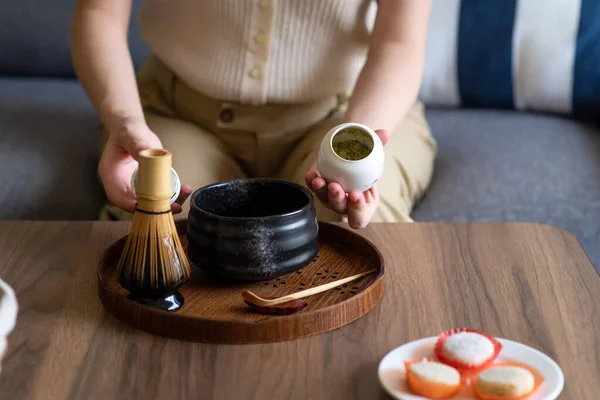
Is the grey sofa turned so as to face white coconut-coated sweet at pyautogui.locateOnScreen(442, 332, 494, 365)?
yes

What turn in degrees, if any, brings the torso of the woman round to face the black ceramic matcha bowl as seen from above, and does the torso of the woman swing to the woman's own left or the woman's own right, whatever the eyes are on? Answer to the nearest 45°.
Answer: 0° — they already face it

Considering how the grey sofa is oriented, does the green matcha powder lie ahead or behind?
ahead

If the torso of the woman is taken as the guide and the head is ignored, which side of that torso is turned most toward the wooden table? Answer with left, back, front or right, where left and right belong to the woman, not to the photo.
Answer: front

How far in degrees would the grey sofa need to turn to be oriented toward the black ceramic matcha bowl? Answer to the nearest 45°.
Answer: approximately 45° to its right

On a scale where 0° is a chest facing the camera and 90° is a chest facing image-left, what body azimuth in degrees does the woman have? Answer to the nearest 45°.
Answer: approximately 0°

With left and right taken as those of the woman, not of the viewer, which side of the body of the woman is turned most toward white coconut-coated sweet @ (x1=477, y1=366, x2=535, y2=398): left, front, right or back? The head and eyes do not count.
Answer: front

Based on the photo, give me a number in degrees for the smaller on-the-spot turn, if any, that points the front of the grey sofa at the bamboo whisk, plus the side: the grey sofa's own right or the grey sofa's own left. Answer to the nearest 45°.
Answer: approximately 45° to the grey sofa's own right
